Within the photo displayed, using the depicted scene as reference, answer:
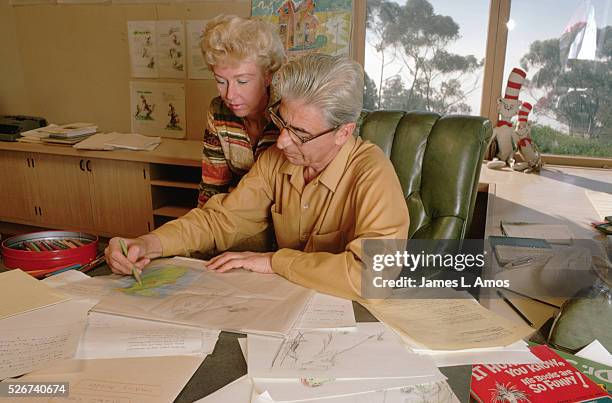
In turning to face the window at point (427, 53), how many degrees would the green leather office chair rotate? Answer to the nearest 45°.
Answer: approximately 135° to its right

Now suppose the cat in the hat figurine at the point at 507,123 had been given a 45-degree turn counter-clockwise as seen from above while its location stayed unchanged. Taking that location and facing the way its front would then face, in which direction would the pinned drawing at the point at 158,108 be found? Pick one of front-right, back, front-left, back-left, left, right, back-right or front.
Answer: back-right

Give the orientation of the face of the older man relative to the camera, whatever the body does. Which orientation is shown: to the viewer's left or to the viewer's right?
to the viewer's left

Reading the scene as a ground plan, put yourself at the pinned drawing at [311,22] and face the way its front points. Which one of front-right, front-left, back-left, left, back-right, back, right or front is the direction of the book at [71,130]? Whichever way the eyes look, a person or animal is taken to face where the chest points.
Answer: right

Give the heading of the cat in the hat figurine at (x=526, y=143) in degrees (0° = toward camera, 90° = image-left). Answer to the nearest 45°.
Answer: approximately 45°

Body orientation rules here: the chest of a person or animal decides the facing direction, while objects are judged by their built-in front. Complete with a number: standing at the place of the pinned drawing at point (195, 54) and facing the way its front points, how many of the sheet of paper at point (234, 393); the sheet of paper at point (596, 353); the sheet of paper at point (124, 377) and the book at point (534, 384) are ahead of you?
4

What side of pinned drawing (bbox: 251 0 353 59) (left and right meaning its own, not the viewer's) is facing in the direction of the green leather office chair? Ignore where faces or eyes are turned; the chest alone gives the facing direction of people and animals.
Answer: front

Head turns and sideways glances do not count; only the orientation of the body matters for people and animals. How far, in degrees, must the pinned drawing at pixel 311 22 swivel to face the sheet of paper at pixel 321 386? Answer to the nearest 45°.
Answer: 0° — it already faces it

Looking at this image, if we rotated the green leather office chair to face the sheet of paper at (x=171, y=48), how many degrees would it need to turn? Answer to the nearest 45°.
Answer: approximately 90° to its right

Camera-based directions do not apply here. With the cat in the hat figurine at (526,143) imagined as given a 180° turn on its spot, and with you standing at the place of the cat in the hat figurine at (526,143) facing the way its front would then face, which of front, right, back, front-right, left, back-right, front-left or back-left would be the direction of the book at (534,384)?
back-right

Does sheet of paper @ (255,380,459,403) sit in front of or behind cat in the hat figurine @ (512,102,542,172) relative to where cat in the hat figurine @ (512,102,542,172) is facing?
in front

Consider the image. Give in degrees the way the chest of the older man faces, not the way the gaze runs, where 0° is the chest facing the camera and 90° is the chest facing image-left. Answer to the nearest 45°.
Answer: approximately 45°
